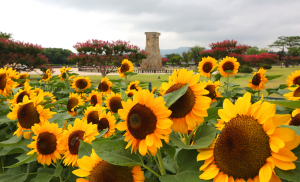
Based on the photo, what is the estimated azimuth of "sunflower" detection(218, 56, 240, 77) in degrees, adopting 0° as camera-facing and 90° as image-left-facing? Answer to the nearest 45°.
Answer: approximately 0°

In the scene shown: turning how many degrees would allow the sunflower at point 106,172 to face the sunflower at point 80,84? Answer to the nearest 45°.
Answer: approximately 180°

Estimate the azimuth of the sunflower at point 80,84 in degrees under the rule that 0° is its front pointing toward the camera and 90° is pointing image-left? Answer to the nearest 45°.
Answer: approximately 0°

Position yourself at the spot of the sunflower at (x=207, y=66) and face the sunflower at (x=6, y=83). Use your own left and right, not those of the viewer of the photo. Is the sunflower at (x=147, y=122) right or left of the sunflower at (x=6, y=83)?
left

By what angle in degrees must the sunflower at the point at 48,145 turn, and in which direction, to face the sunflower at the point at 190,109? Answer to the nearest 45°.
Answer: approximately 45° to its left

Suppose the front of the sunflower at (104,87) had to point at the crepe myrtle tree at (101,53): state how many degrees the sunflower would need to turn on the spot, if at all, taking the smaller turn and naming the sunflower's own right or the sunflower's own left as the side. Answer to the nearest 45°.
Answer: approximately 135° to the sunflower's own right

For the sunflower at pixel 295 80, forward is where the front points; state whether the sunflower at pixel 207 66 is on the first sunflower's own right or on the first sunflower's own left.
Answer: on the first sunflower's own right

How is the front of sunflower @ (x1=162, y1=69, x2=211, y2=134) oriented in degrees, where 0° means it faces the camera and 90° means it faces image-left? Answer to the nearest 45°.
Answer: approximately 45°

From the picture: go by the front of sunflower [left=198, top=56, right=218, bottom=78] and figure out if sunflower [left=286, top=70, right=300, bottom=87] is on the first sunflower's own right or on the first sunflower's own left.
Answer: on the first sunflower's own left
